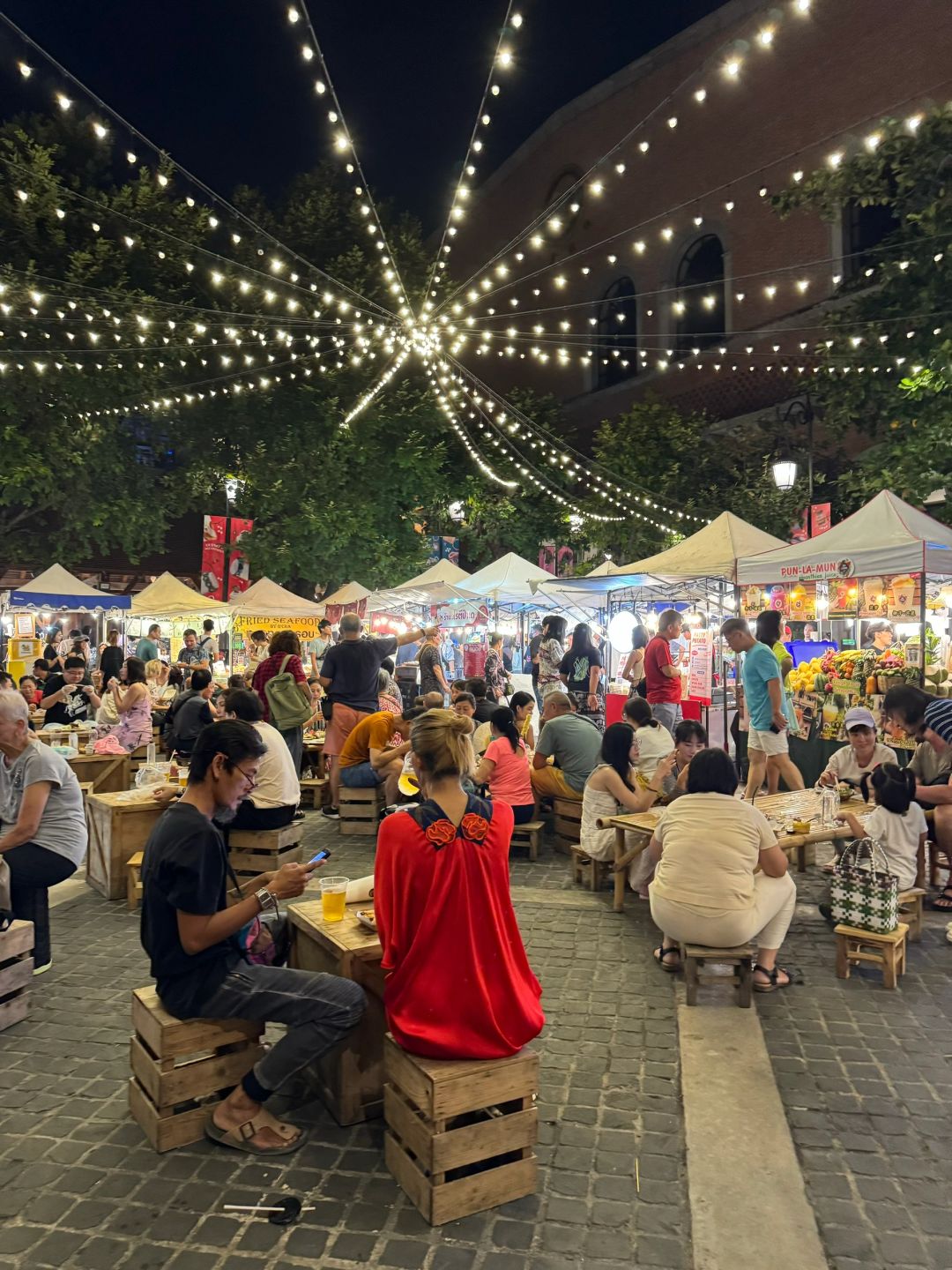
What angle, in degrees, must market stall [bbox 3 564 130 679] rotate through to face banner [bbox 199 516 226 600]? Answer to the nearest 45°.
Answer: approximately 135° to its left

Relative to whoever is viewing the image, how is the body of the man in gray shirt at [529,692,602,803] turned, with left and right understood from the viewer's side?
facing away from the viewer and to the left of the viewer

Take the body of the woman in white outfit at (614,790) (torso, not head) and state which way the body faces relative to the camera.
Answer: to the viewer's right

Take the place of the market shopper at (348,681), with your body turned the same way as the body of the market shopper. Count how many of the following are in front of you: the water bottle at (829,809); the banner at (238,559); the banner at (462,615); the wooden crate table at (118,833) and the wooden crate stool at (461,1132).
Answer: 2

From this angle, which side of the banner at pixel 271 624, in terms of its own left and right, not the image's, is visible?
front

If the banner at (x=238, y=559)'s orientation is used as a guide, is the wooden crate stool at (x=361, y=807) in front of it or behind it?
in front

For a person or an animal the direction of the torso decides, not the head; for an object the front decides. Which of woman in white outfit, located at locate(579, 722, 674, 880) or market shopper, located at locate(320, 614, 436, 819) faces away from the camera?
the market shopper

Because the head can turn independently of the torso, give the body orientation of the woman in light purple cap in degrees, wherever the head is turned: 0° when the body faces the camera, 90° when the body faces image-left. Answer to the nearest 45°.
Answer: approximately 0°

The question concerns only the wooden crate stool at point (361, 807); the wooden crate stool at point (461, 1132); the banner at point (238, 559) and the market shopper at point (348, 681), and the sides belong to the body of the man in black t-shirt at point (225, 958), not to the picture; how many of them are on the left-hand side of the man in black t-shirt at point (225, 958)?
3

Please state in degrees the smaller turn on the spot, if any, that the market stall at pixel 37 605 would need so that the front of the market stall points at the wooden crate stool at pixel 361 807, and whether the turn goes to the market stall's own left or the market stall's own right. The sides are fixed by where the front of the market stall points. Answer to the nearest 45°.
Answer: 0° — it already faces it

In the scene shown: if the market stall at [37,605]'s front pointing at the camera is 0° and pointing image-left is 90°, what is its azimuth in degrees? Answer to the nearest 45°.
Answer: approximately 0°

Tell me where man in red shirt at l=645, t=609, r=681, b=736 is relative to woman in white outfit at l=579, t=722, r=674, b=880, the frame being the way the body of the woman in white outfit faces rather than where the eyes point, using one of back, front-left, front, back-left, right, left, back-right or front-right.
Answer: left

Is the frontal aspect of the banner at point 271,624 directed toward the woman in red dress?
yes
